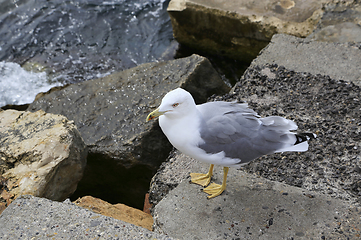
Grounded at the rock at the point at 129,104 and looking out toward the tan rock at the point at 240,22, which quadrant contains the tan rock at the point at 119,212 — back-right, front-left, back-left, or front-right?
back-right

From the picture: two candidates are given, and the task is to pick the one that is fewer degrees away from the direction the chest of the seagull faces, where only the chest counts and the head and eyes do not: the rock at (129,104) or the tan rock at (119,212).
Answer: the tan rock

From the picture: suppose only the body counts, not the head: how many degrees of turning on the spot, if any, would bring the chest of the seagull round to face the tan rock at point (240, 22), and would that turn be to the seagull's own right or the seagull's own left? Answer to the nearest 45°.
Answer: approximately 135° to the seagull's own right

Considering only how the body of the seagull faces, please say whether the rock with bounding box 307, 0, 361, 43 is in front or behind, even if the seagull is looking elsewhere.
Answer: behind

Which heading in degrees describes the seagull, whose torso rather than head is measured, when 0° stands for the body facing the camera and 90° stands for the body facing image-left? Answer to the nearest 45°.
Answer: approximately 45°

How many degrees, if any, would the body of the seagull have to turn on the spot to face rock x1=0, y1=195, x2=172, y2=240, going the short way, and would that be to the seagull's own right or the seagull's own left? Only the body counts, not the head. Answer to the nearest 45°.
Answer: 0° — it already faces it

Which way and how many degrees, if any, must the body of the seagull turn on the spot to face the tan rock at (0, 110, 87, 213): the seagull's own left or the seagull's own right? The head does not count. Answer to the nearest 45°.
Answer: approximately 45° to the seagull's own right
